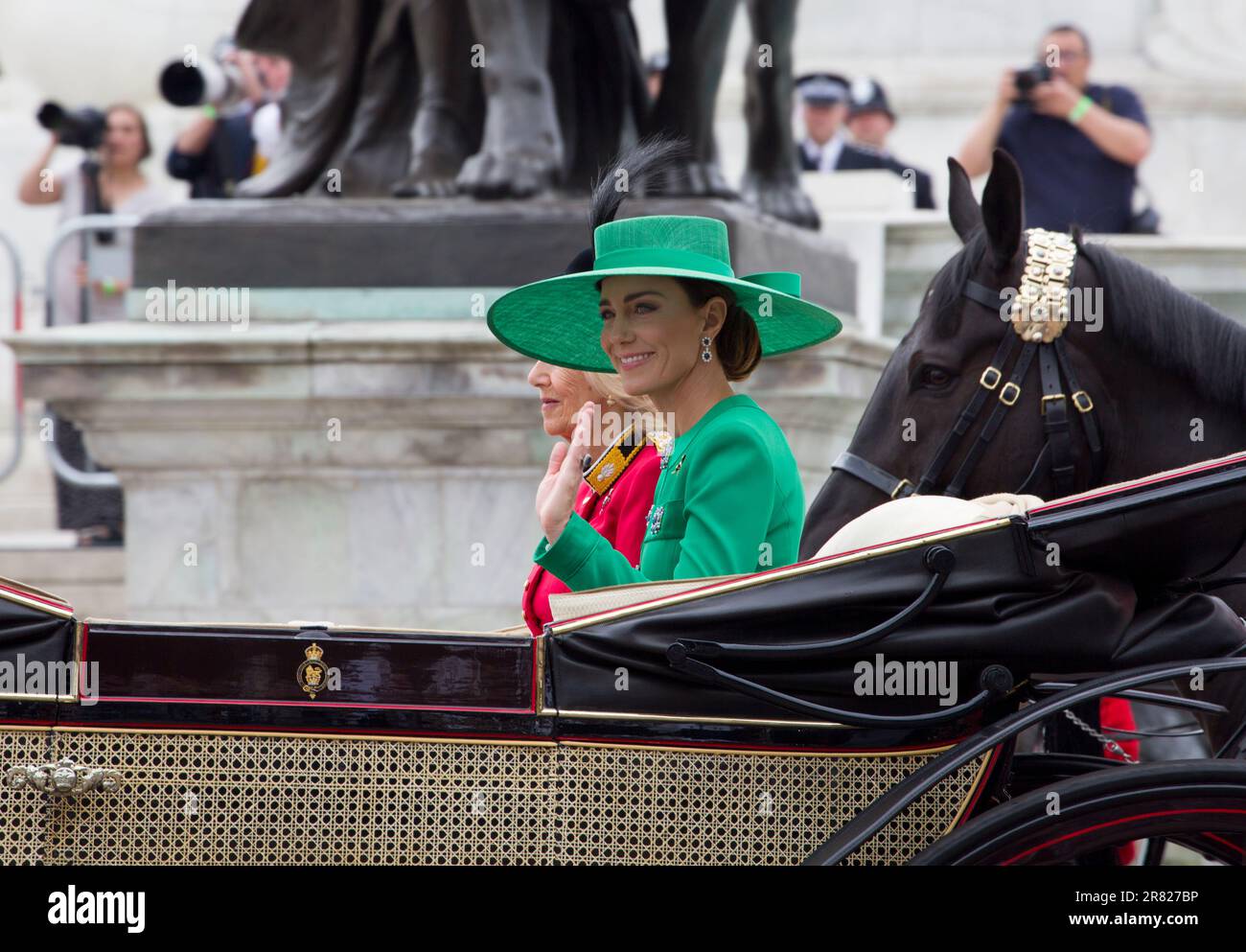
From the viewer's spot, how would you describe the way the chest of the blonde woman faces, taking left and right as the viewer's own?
facing to the left of the viewer

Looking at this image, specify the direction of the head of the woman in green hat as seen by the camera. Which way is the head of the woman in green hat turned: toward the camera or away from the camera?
toward the camera

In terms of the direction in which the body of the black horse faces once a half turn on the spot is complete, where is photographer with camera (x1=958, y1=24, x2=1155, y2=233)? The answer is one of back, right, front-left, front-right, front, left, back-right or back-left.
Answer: left

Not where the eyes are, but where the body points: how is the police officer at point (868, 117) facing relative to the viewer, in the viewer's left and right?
facing the viewer

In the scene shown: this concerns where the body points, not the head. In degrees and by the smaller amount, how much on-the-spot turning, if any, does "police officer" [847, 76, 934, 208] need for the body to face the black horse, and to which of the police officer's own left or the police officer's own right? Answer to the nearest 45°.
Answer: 0° — they already face it

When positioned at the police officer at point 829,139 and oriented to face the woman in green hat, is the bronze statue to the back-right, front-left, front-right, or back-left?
front-right

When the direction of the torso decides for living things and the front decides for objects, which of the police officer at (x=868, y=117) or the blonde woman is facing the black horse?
the police officer

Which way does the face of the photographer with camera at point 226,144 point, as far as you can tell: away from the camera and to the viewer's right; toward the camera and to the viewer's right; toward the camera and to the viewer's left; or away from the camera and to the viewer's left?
toward the camera and to the viewer's left

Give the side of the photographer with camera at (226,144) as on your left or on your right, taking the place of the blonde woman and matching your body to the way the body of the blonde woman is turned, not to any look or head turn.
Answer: on your right

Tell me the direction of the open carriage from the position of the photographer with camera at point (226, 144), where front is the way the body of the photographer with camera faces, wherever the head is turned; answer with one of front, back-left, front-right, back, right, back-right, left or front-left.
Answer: front-left

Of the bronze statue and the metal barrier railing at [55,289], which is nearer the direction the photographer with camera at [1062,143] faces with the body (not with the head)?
the bronze statue

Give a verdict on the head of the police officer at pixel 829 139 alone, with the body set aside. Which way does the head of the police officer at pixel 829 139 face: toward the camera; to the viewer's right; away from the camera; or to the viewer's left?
toward the camera

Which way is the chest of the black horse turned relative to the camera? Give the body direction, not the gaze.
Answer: to the viewer's left
